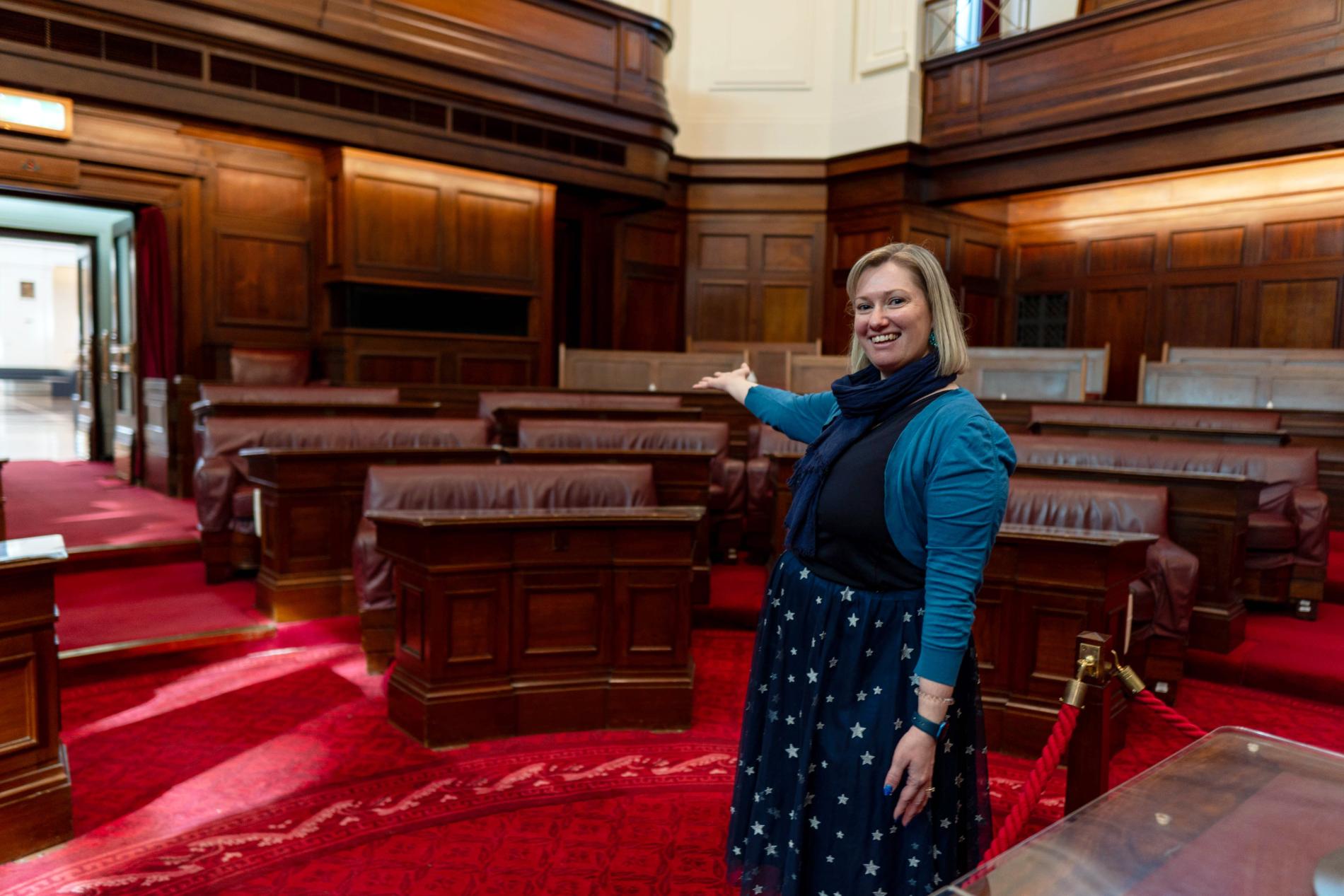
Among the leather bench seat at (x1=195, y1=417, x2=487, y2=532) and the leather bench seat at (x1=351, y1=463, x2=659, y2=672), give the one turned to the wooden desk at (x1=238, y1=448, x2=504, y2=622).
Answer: the leather bench seat at (x1=195, y1=417, x2=487, y2=532)

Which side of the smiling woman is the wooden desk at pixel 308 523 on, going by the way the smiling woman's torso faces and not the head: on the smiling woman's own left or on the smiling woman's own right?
on the smiling woman's own right

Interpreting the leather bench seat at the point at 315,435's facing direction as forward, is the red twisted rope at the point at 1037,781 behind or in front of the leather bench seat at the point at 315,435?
in front

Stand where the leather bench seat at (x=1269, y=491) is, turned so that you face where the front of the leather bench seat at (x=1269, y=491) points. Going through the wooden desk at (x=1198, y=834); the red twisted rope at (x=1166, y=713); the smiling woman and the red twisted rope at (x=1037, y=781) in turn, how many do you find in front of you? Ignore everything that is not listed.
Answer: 4

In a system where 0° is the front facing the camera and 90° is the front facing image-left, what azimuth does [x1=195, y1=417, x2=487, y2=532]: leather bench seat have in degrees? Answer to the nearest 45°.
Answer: approximately 0°

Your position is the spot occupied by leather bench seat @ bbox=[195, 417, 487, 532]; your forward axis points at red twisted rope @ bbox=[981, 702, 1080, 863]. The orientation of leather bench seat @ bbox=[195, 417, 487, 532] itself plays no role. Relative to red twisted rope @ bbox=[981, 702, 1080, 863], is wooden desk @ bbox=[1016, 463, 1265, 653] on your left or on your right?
left

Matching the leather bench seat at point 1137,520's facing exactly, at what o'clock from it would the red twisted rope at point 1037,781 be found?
The red twisted rope is roughly at 12 o'clock from the leather bench seat.

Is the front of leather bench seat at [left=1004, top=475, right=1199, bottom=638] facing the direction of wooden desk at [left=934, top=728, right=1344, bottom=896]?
yes
